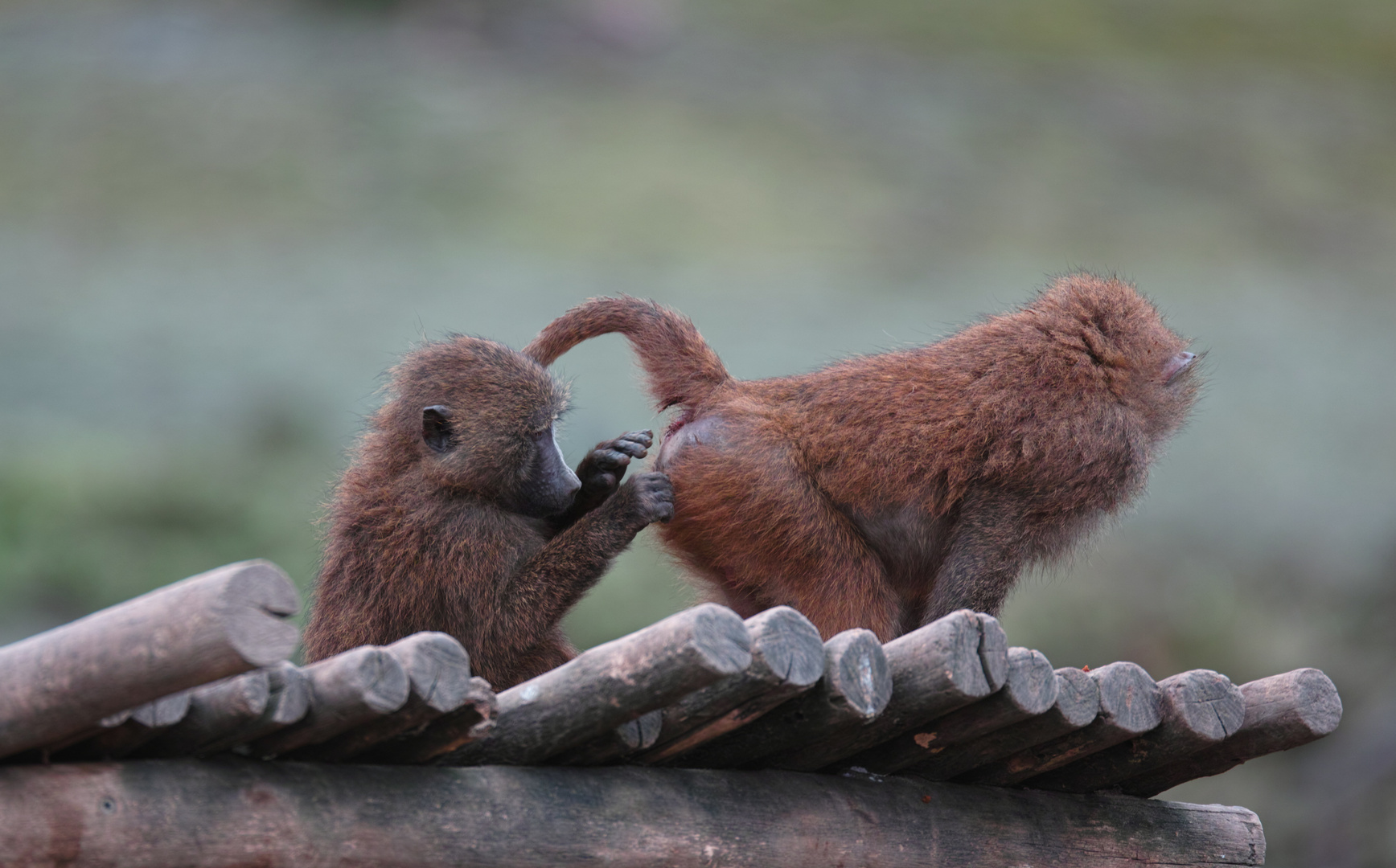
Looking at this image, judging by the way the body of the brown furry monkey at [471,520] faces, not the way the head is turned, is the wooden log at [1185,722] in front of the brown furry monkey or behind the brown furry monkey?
in front

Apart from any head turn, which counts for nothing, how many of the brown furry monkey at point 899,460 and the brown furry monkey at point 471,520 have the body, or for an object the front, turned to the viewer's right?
2

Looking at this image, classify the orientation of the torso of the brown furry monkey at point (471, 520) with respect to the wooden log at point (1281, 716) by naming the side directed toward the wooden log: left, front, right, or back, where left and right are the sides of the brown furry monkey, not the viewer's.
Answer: front

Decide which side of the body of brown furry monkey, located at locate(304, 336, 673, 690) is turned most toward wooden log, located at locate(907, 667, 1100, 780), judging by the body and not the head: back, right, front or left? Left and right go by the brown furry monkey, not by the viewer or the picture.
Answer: front

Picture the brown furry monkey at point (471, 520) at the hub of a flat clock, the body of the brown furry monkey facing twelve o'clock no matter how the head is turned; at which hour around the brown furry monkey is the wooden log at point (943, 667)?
The wooden log is roughly at 1 o'clock from the brown furry monkey.

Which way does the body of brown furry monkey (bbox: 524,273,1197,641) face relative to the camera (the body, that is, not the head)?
to the viewer's right

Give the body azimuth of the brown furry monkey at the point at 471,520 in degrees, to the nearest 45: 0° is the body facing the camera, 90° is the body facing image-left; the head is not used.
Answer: approximately 270°

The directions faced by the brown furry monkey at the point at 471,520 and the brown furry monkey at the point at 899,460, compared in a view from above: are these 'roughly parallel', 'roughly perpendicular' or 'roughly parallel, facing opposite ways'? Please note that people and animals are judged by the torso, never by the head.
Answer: roughly parallel

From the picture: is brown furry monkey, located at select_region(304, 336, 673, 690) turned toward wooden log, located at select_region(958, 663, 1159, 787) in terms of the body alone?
yes
